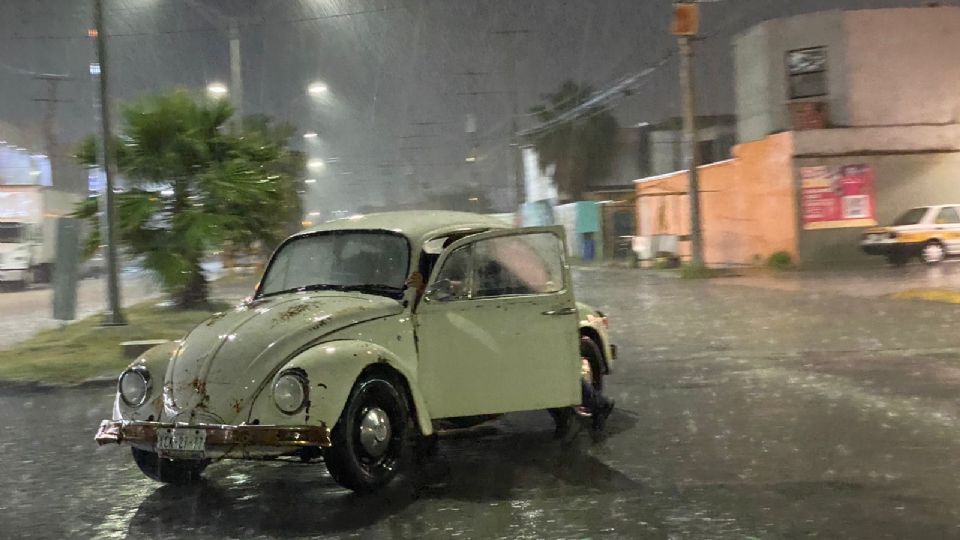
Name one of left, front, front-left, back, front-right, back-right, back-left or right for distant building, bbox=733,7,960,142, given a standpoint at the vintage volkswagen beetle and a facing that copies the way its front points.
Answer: back

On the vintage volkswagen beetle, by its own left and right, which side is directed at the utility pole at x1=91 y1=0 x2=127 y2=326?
right

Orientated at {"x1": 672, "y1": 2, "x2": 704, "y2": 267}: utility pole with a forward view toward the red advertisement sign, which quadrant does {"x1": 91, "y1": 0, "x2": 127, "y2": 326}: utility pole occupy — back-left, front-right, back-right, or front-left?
back-right

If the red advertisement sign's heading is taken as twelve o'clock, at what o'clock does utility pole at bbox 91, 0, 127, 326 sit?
The utility pole is roughly at 1 o'clock from the red advertisement sign.

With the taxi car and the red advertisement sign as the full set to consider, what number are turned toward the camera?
1

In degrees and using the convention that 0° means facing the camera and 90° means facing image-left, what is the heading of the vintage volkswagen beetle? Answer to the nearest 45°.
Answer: approximately 45°

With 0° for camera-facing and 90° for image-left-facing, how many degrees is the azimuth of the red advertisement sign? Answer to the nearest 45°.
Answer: approximately 0°

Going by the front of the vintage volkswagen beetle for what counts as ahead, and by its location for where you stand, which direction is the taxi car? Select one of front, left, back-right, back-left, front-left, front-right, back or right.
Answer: back

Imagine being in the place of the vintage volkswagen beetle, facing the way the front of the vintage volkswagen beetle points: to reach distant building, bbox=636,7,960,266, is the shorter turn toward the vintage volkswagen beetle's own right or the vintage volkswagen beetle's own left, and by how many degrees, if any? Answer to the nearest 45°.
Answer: approximately 180°
